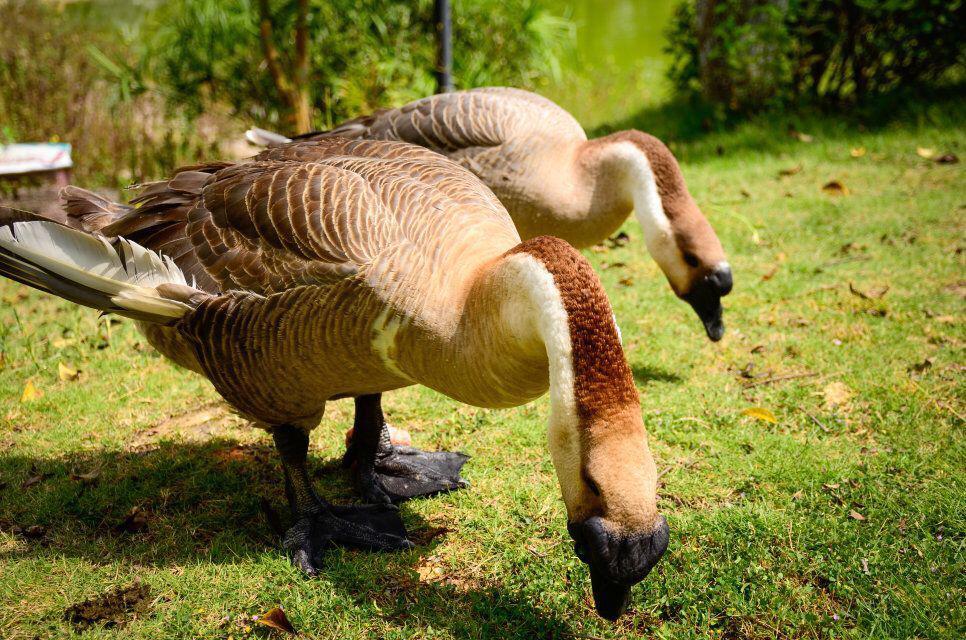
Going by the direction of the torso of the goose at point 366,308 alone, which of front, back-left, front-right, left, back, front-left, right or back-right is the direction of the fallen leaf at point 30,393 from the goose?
back

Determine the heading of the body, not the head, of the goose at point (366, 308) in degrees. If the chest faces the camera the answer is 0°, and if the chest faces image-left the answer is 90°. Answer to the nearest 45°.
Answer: approximately 315°

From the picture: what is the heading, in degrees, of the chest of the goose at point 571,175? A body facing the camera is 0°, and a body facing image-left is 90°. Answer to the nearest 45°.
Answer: approximately 270°

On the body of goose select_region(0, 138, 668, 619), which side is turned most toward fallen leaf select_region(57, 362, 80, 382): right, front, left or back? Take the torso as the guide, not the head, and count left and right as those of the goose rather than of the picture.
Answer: back

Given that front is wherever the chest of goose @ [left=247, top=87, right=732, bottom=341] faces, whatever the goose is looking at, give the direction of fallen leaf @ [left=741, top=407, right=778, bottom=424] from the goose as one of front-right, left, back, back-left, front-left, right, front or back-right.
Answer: front-right

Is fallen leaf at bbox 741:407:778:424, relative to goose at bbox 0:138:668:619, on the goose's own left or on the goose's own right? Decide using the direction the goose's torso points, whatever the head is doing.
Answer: on the goose's own left

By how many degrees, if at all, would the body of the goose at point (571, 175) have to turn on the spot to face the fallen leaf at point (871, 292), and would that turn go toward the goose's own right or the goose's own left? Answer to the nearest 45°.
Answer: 0° — it already faces it

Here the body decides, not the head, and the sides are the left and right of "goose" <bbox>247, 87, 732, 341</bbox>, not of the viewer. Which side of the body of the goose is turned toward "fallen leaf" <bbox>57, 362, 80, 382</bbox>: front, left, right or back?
back
